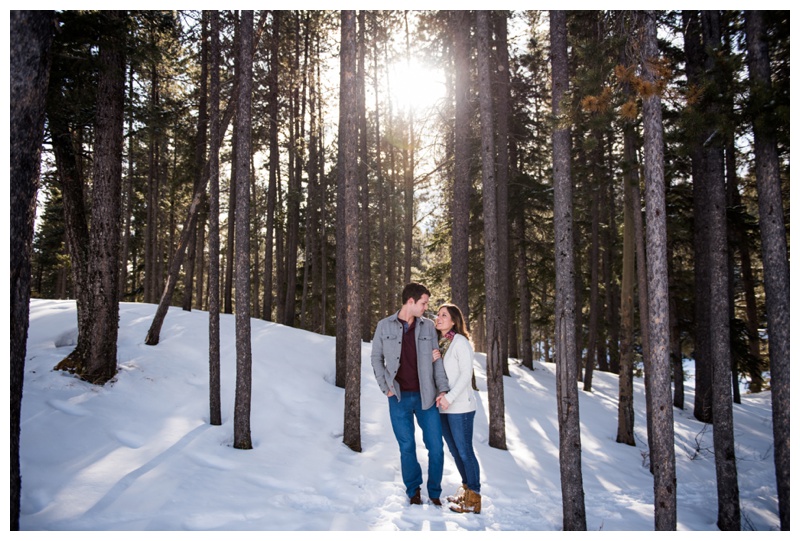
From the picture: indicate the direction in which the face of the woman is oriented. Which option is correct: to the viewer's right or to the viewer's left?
to the viewer's left

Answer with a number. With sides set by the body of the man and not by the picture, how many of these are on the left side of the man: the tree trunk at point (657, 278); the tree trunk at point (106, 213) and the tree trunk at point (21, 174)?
1

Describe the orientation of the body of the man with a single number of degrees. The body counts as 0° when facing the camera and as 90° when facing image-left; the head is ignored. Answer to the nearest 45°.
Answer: approximately 0°

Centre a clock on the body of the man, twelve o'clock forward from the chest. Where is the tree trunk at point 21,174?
The tree trunk is roughly at 2 o'clock from the man.

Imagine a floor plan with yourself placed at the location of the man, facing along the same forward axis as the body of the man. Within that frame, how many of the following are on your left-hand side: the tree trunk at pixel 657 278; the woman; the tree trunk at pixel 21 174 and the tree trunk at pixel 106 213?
2

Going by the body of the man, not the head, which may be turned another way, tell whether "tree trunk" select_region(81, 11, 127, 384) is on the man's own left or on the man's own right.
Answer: on the man's own right

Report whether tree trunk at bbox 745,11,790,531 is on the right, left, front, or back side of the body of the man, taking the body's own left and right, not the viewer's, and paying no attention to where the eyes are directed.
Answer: left

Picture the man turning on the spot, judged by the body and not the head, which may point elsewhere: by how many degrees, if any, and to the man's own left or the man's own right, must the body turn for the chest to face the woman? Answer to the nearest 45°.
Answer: approximately 90° to the man's own left
